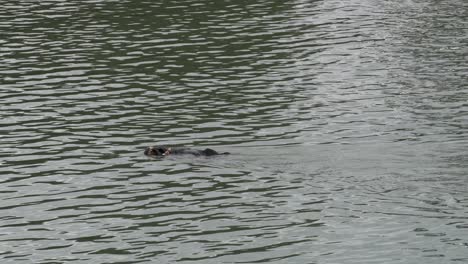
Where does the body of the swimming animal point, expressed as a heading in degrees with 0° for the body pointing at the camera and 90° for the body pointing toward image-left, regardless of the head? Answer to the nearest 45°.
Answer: approximately 90°
